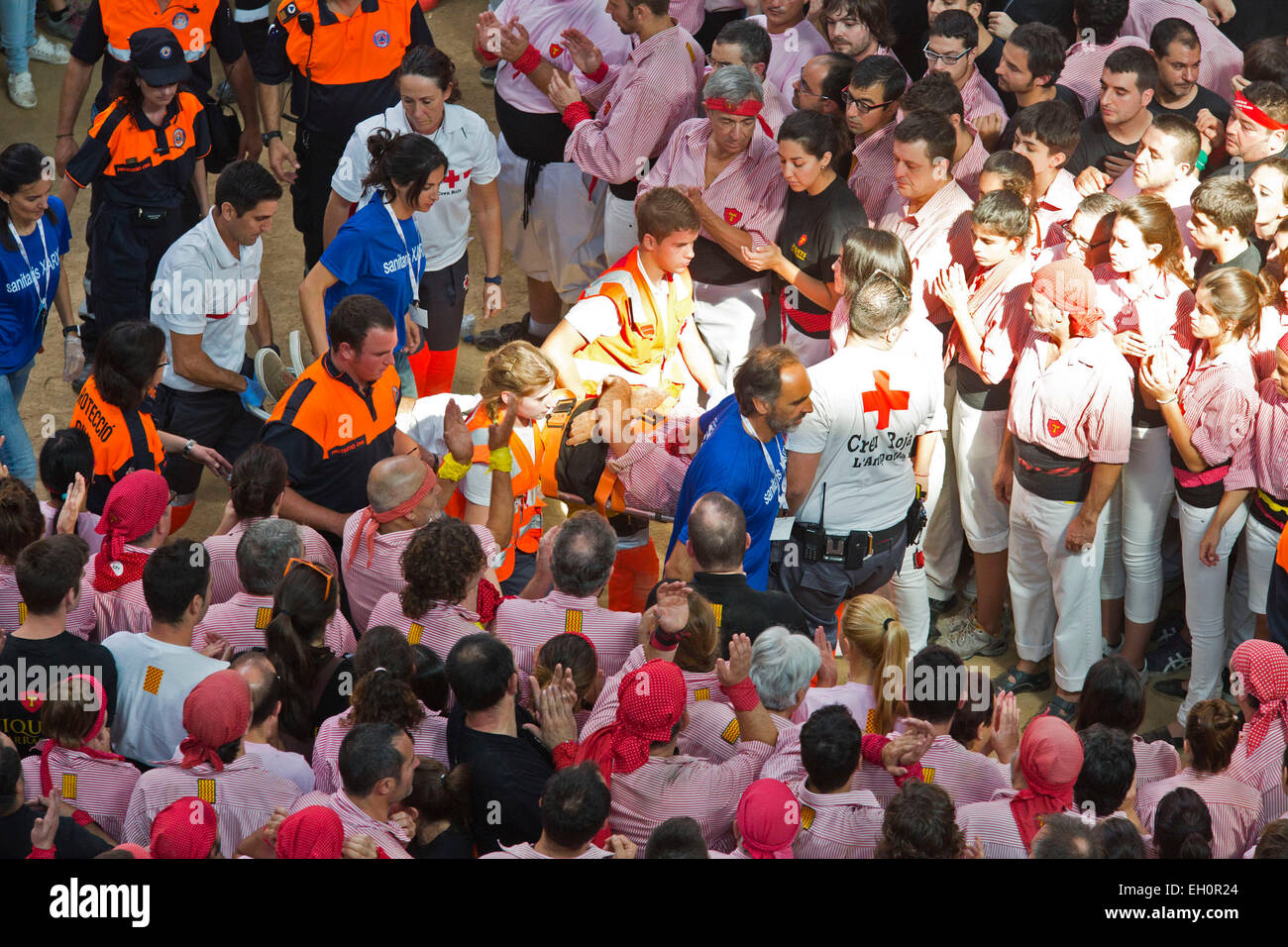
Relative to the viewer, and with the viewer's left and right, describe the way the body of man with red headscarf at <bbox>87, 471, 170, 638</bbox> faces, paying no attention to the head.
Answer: facing away from the viewer and to the right of the viewer

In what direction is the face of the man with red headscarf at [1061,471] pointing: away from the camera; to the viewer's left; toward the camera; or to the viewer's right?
to the viewer's left

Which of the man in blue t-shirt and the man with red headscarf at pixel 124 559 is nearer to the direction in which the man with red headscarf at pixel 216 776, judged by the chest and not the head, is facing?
the man with red headscarf

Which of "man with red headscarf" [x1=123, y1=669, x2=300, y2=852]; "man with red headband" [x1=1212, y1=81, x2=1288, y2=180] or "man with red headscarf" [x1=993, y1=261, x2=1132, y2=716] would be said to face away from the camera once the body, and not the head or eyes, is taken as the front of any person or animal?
"man with red headscarf" [x1=123, y1=669, x2=300, y2=852]

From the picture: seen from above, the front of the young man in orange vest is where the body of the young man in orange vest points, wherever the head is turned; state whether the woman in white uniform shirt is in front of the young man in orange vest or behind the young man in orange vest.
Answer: behind

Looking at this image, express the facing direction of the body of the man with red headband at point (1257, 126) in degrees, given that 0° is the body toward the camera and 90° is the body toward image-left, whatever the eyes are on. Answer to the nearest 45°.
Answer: approximately 45°

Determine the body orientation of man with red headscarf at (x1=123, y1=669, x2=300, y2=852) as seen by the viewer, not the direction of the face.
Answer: away from the camera

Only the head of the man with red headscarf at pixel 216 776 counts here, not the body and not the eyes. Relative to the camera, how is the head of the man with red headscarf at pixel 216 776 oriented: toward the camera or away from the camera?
away from the camera

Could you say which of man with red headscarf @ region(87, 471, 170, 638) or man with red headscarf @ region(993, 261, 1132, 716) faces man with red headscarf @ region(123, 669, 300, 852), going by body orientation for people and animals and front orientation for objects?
man with red headscarf @ region(993, 261, 1132, 716)

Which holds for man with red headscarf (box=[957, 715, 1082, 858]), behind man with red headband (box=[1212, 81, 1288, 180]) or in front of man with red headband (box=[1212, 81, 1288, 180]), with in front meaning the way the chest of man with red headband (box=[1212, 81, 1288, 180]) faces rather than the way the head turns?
in front

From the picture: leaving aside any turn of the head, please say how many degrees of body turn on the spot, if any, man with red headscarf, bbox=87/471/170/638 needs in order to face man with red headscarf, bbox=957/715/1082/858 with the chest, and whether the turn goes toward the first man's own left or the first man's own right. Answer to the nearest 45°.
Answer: approximately 90° to the first man's own right

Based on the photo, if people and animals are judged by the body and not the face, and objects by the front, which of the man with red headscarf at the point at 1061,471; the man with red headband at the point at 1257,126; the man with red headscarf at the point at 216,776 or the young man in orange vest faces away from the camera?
the man with red headscarf at the point at 216,776

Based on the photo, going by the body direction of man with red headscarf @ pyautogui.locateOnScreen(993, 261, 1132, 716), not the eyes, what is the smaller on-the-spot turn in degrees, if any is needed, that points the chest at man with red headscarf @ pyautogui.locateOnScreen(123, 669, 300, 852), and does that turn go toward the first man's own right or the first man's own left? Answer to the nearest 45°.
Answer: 0° — they already face them

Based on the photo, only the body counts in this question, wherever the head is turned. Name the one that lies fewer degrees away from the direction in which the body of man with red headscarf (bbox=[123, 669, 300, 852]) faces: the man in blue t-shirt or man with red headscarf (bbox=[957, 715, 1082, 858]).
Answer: the man in blue t-shirt

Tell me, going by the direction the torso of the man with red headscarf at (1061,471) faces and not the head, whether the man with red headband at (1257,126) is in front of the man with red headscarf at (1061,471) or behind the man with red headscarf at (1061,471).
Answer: behind

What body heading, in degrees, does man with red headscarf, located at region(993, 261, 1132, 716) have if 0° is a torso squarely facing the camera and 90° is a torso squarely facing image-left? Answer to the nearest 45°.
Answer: approximately 45°

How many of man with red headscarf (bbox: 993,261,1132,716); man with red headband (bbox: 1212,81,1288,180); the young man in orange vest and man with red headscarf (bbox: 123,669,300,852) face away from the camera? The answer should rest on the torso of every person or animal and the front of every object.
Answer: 1

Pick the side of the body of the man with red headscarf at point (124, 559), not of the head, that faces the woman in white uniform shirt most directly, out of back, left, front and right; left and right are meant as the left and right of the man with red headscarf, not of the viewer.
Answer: front
